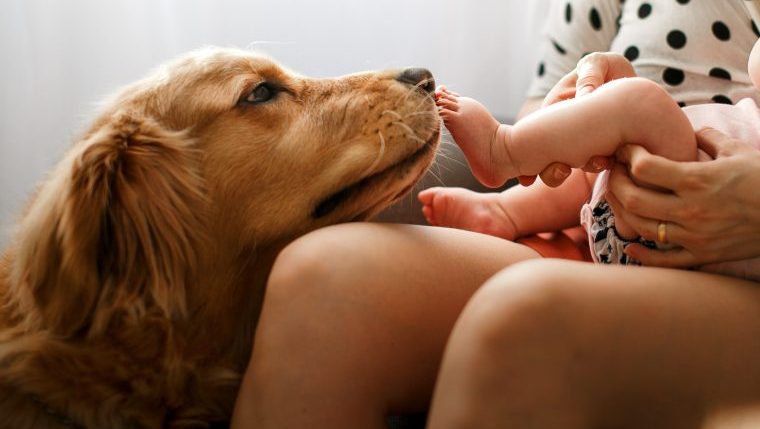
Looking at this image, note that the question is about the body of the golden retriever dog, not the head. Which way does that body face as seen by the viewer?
to the viewer's right
